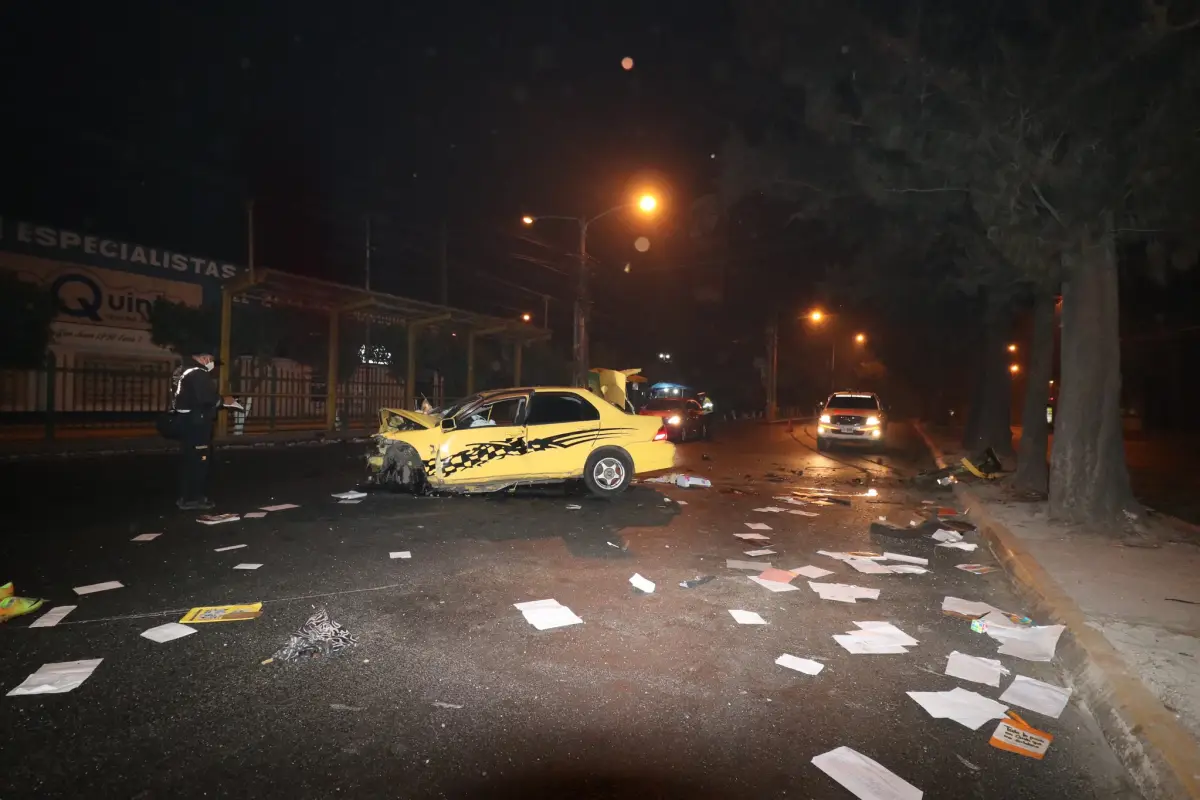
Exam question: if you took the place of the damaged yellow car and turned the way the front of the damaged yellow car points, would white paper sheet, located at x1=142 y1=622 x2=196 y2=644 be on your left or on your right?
on your left

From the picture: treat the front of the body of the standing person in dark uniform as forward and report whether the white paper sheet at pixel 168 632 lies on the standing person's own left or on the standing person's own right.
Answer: on the standing person's own right

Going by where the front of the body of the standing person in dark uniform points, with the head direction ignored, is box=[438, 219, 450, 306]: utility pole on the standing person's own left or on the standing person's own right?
on the standing person's own left

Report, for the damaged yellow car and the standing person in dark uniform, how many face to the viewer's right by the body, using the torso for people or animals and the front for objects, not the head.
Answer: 1

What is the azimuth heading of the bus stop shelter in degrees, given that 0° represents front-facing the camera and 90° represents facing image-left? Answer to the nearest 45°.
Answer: approximately 315°

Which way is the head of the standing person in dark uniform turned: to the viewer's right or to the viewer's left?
to the viewer's right

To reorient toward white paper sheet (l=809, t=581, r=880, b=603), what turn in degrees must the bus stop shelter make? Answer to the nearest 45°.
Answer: approximately 45° to its right

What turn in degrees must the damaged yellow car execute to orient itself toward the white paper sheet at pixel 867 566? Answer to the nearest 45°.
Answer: approximately 135° to its left

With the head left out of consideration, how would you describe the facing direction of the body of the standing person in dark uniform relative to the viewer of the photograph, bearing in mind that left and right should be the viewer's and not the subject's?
facing to the right of the viewer

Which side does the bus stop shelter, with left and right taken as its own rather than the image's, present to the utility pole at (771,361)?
left

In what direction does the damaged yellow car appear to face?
to the viewer's left

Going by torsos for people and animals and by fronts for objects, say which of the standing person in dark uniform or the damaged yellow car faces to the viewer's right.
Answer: the standing person in dark uniform
